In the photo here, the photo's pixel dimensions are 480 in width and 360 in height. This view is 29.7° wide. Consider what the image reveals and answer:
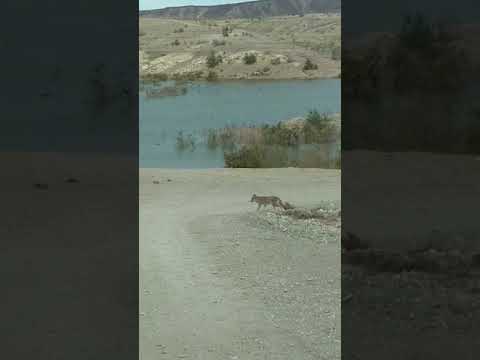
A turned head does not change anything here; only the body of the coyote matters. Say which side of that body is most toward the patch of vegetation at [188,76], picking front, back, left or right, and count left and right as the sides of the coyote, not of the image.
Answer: right

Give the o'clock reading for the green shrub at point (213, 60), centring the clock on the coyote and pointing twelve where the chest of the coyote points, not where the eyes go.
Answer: The green shrub is roughly at 3 o'clock from the coyote.

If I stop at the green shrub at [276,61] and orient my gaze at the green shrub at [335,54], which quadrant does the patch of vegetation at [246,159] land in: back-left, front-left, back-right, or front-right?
back-right

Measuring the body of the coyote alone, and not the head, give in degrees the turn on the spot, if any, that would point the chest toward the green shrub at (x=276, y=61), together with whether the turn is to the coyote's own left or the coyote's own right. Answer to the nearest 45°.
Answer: approximately 90° to the coyote's own right

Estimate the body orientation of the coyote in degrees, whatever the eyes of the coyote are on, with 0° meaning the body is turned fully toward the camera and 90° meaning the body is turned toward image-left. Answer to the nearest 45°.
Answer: approximately 90°

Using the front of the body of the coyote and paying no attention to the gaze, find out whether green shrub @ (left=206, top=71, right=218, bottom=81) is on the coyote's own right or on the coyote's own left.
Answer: on the coyote's own right

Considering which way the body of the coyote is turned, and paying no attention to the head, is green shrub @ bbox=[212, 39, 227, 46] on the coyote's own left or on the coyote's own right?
on the coyote's own right

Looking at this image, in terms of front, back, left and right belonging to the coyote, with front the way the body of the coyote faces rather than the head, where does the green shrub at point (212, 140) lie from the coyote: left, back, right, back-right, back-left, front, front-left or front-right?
right

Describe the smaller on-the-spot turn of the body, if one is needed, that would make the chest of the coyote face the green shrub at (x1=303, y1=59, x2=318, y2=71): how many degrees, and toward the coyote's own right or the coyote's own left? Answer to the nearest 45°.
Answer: approximately 90° to the coyote's own right

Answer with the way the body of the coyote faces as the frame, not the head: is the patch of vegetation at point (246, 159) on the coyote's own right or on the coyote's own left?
on the coyote's own right

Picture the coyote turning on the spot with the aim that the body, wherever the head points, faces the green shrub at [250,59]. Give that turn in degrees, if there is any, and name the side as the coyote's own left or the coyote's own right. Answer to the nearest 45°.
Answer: approximately 90° to the coyote's own right

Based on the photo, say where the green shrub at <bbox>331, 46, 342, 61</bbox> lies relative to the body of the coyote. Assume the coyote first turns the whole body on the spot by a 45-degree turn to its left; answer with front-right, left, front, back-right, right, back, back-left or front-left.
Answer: back-right

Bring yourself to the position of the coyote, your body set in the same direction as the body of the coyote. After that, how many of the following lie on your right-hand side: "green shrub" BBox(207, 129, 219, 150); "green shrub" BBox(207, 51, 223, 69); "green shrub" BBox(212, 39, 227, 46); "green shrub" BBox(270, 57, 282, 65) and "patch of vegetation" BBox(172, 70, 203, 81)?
5
